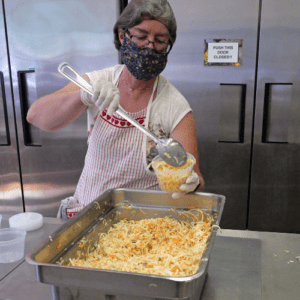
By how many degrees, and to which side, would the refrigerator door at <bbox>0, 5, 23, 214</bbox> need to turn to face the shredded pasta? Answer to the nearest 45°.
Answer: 0° — it already faces it

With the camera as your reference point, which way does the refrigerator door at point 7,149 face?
facing the viewer

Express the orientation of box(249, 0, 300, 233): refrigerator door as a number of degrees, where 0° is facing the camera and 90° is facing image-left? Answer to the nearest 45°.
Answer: approximately 0°

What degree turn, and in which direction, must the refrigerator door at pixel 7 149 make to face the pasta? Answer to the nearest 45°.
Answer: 0° — it already faces it

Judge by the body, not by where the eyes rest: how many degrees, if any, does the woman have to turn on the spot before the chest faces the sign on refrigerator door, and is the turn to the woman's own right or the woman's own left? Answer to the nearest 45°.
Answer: approximately 135° to the woman's own left

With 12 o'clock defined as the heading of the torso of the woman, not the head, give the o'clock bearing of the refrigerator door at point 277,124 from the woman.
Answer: The refrigerator door is roughly at 8 o'clock from the woman.

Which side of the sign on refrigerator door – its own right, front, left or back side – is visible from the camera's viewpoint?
front

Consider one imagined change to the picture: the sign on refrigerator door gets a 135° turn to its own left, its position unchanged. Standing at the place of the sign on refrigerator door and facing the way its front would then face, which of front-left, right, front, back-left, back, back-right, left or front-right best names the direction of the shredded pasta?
back-right

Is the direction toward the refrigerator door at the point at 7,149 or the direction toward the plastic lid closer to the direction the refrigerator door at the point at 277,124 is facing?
the plastic lid

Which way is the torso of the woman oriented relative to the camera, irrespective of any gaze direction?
toward the camera
